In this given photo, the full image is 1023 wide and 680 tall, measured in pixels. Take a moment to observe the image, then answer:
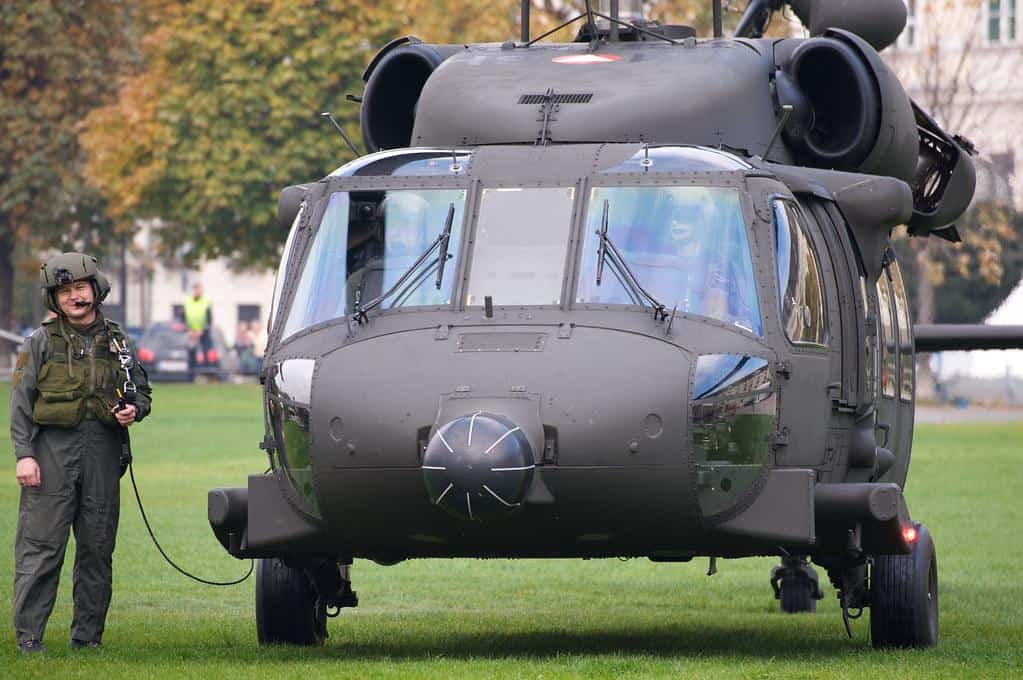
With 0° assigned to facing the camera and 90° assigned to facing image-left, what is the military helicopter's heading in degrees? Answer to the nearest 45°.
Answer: approximately 0°

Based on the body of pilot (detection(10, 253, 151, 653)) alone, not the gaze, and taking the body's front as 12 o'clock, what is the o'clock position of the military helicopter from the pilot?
The military helicopter is roughly at 8 o'clock from the pilot.

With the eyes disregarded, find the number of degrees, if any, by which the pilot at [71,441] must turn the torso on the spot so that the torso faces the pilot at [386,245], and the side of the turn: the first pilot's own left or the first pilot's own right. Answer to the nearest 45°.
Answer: approximately 45° to the first pilot's own left

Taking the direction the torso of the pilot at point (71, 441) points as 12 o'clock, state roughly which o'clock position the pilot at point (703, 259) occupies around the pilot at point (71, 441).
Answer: the pilot at point (703, 259) is roughly at 10 o'clock from the pilot at point (71, 441).

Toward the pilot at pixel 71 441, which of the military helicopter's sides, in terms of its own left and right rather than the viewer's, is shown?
right

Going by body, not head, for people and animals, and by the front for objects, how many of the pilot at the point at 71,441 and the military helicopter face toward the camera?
2
